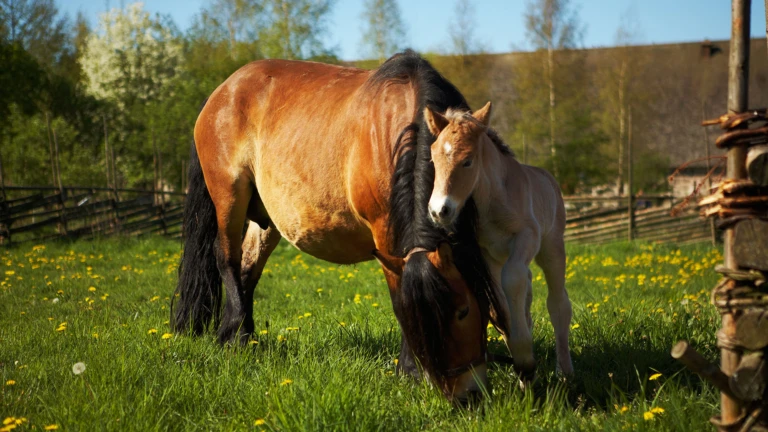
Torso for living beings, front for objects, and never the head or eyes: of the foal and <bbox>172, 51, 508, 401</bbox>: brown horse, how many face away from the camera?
0

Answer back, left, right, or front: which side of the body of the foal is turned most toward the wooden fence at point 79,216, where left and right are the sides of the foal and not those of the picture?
right

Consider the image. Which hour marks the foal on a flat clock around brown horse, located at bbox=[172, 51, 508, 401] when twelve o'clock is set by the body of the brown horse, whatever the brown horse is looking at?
The foal is roughly at 12 o'clock from the brown horse.

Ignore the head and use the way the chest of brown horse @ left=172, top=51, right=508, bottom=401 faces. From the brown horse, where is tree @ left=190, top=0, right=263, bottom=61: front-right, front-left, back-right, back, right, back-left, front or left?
back-left

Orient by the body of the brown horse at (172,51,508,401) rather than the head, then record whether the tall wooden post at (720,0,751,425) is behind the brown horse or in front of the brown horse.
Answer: in front

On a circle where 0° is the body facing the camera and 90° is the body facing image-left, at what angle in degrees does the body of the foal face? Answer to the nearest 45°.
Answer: approximately 45°

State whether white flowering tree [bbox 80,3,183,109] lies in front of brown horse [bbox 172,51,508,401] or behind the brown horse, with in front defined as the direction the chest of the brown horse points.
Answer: behind

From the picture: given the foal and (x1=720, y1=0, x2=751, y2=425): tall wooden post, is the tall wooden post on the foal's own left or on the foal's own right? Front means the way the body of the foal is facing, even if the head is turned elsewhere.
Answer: on the foal's own left

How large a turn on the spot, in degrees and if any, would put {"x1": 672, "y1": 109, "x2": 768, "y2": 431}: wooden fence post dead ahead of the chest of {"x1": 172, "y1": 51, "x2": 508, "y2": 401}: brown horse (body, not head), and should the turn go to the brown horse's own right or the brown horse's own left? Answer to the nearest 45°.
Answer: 0° — it already faces it

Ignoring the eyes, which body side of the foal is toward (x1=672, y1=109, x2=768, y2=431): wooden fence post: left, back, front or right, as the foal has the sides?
left

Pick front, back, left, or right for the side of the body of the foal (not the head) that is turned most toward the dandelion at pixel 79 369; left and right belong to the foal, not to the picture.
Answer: front

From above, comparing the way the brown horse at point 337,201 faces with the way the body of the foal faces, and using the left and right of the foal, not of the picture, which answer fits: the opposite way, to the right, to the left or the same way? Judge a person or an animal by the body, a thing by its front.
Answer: to the left

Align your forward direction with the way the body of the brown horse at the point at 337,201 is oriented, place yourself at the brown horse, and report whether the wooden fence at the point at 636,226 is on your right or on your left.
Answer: on your left

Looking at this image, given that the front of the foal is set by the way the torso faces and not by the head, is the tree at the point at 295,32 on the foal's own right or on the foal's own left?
on the foal's own right
